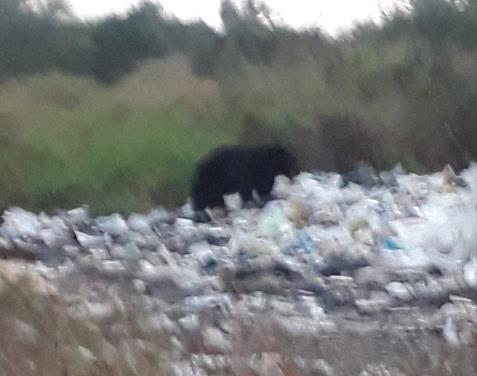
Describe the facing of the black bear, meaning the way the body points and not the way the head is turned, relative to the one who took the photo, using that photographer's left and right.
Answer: facing to the right of the viewer
